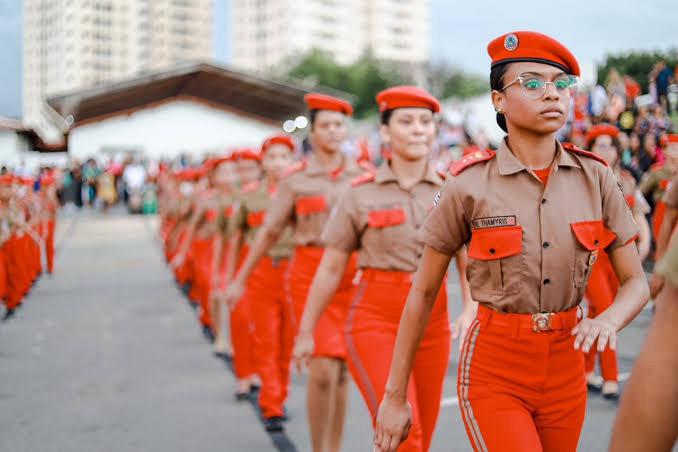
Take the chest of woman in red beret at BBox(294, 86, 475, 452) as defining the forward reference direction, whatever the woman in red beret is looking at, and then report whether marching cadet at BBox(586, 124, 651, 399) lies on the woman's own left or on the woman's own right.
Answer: on the woman's own left

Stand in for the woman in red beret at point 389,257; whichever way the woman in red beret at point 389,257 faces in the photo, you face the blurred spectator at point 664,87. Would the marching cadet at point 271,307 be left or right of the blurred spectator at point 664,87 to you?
left

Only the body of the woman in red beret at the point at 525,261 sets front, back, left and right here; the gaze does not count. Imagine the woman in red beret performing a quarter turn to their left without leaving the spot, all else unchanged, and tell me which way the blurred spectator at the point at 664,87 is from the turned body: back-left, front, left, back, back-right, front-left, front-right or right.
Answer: front-left

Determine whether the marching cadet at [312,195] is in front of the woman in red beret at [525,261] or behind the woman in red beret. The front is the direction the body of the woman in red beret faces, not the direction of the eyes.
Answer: behind

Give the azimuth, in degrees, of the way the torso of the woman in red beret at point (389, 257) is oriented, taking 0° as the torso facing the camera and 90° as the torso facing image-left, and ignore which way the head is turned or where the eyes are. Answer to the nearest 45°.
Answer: approximately 315°

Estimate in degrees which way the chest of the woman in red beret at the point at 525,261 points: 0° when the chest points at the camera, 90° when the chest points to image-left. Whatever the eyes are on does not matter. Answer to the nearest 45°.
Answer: approximately 315°
